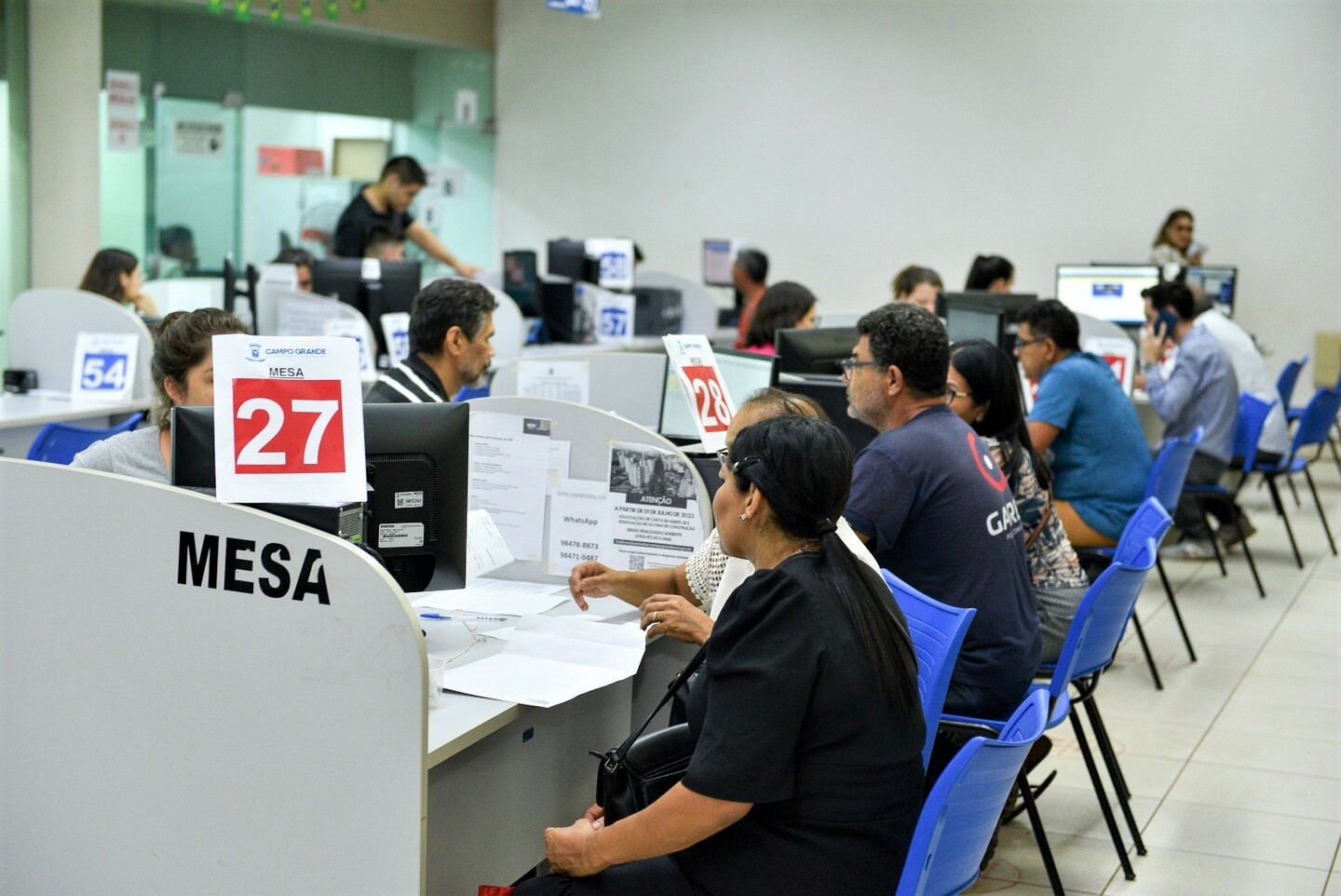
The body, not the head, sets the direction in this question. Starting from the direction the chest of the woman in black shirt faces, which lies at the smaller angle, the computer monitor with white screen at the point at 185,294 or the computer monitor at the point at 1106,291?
the computer monitor with white screen

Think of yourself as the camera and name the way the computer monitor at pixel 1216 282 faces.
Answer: facing the viewer

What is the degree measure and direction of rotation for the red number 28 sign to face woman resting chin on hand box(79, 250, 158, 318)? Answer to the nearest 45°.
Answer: approximately 135° to its right

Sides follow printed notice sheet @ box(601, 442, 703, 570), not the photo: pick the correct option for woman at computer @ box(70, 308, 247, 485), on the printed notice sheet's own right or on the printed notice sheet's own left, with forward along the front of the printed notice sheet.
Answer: on the printed notice sheet's own right

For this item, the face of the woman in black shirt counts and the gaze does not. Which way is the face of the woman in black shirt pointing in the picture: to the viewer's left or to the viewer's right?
to the viewer's left

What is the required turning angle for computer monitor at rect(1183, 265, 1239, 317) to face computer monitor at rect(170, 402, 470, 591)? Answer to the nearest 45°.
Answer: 0° — it already faces it

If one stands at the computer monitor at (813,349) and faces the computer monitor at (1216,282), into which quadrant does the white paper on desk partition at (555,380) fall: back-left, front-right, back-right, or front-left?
back-left

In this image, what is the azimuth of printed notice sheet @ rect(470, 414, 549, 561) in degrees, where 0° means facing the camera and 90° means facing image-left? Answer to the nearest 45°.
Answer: approximately 0°

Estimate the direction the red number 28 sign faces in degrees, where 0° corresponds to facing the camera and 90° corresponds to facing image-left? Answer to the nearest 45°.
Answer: approximately 0°

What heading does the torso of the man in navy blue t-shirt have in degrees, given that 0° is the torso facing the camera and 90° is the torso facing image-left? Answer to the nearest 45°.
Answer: approximately 135°

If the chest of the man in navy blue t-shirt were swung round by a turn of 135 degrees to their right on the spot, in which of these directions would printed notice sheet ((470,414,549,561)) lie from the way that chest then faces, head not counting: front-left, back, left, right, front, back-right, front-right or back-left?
back

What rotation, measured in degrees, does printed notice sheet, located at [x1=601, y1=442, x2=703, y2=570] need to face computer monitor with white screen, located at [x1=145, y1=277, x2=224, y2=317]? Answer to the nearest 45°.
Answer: approximately 135° to its right

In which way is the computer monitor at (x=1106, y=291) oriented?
toward the camera
